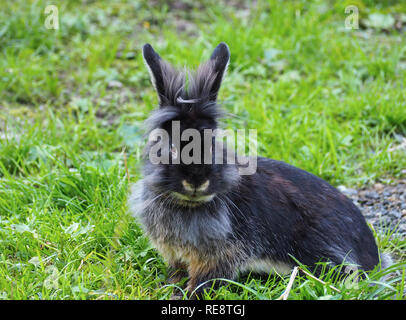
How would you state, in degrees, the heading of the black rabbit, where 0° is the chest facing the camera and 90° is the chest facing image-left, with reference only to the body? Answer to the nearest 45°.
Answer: approximately 45°
